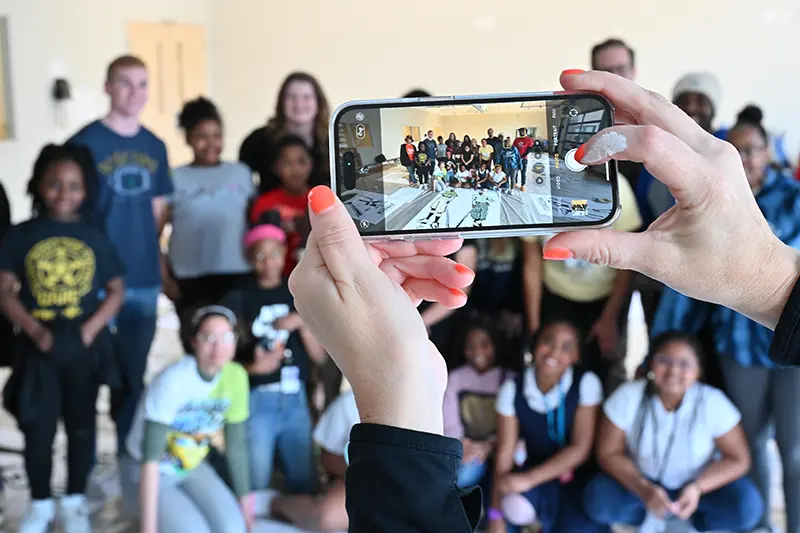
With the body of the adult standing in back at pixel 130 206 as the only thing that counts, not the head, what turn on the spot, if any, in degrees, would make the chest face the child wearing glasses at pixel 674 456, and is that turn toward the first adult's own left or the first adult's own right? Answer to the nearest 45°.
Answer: approximately 45° to the first adult's own left

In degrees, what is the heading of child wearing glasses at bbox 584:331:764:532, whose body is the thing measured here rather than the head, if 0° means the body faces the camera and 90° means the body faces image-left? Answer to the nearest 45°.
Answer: approximately 0°

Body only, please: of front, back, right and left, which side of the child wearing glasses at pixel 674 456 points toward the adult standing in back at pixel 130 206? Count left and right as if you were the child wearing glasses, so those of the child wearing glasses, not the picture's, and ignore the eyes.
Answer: right

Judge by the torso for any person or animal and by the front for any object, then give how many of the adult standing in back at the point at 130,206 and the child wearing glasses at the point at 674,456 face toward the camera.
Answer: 2

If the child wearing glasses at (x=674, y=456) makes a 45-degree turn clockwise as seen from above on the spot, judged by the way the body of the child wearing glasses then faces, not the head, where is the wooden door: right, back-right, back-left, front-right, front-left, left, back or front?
right

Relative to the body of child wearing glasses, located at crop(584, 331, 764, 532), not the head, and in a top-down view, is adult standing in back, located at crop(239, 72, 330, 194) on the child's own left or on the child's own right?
on the child's own right

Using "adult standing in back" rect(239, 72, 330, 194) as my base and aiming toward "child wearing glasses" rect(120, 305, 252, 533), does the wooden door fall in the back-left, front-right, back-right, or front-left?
back-right

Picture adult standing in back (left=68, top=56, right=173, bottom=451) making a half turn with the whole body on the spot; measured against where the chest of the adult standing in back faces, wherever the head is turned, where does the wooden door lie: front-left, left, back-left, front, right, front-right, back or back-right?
front

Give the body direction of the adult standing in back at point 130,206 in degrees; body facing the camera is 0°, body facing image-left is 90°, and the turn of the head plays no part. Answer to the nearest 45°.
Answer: approximately 0°
